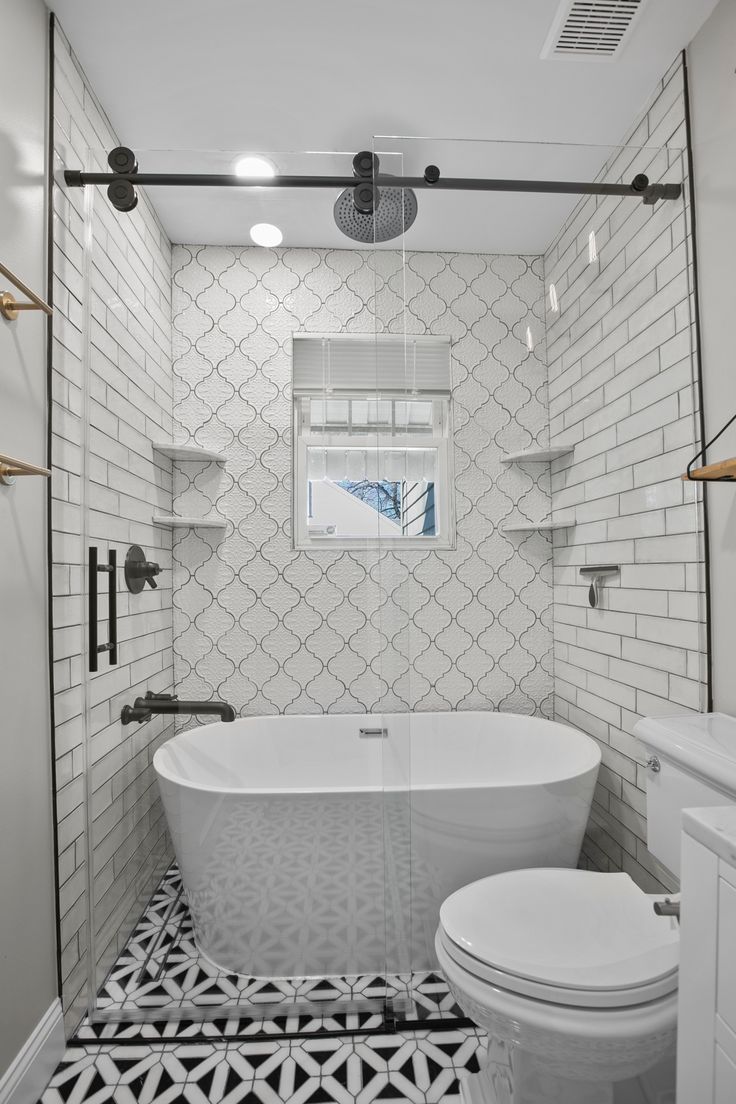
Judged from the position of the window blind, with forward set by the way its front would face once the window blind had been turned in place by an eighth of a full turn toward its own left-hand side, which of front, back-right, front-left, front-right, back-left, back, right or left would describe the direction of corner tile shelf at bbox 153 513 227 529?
back-right

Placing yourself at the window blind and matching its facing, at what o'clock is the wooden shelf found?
The wooden shelf is roughly at 10 o'clock from the window blind.

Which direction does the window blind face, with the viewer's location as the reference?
facing the viewer

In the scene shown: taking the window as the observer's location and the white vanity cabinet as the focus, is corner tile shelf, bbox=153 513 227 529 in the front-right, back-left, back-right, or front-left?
back-right

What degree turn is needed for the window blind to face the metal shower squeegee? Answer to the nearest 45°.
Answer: approximately 90° to its left

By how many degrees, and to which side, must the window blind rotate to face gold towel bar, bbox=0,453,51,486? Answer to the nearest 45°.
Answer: approximately 45° to its right
